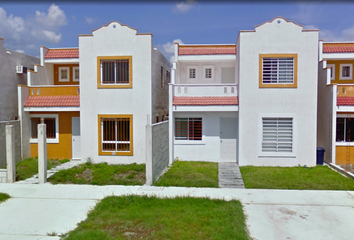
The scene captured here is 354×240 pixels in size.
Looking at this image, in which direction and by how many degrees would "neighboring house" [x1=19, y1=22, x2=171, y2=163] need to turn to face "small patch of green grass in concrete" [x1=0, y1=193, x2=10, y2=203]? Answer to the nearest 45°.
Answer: approximately 45° to its right

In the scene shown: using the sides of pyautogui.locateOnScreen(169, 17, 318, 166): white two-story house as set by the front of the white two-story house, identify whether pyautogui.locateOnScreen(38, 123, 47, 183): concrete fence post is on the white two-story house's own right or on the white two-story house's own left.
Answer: on the white two-story house's own right

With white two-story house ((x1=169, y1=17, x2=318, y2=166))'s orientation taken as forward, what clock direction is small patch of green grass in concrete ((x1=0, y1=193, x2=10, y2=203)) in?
The small patch of green grass in concrete is roughly at 2 o'clock from the white two-story house.

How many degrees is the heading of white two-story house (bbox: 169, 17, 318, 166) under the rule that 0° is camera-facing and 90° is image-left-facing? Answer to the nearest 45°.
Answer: approximately 0°

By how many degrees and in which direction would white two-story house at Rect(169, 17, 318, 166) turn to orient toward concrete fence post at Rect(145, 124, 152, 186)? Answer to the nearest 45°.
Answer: approximately 45° to its right

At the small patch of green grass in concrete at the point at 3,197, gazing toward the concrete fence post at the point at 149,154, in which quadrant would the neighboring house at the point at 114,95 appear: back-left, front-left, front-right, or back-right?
front-left

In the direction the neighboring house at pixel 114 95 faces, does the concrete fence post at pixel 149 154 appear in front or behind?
in front

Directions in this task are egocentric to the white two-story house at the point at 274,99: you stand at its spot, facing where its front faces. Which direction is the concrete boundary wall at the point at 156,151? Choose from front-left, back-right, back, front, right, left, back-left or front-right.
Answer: front-right

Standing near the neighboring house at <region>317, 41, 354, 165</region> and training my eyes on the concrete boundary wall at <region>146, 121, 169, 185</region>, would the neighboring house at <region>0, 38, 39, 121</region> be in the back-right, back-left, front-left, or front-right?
front-right

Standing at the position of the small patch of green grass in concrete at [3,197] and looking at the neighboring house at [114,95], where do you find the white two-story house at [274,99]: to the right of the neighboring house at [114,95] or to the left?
right

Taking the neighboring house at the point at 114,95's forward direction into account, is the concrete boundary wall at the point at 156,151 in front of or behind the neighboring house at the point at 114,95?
in front

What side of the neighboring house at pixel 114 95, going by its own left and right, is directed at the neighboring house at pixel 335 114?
left

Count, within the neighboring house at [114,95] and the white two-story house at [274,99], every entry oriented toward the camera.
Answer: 2

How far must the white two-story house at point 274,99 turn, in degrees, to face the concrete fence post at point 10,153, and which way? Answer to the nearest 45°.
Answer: approximately 45° to its right

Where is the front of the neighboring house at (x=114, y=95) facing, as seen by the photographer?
facing the viewer
